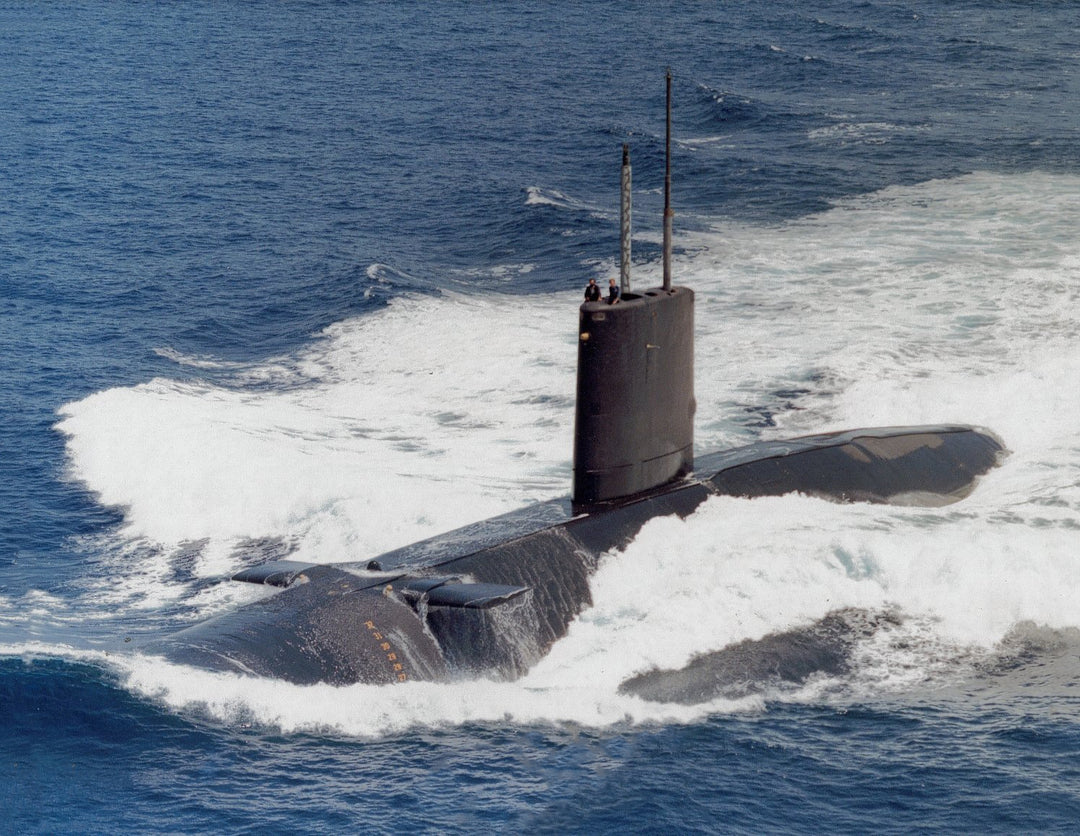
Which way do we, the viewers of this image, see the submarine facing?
facing the viewer and to the left of the viewer
